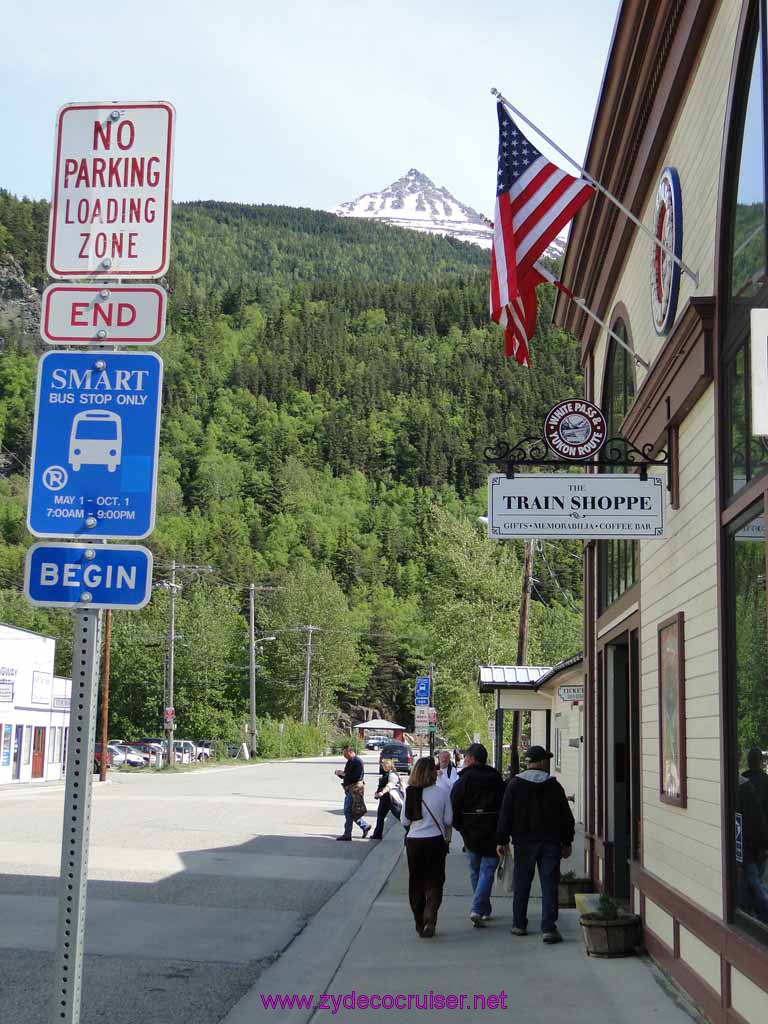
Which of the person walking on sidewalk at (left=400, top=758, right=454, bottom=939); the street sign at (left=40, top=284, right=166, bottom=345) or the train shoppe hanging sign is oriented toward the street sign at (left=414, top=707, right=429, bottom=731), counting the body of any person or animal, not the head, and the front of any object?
the person walking on sidewalk

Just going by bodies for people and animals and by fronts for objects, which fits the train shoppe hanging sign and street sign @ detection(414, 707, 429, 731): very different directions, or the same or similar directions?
same or similar directions

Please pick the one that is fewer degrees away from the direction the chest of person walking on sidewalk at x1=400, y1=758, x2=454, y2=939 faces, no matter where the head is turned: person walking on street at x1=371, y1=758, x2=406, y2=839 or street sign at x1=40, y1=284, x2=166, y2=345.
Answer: the person walking on street

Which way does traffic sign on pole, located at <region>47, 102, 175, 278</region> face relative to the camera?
toward the camera

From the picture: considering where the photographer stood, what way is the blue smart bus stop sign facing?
facing the viewer

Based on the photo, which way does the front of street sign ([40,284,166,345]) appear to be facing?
toward the camera

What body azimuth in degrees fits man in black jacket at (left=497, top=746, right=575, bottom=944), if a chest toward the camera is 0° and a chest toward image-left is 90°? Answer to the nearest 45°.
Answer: approximately 180°

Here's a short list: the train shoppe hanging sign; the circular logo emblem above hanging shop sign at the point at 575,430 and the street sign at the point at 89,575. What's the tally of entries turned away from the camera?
0

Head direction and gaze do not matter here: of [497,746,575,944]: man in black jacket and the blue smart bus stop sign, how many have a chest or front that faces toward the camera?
1

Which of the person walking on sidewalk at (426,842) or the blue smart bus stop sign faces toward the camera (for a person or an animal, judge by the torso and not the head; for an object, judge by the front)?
the blue smart bus stop sign

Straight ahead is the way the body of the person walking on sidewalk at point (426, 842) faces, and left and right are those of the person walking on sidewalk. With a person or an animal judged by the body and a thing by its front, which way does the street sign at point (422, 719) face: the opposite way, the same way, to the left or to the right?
the opposite way

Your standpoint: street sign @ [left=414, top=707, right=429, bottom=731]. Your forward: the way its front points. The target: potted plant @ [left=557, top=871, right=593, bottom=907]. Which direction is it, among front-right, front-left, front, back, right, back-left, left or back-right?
front

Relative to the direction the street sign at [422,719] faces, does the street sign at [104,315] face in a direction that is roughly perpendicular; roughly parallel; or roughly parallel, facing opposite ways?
roughly parallel

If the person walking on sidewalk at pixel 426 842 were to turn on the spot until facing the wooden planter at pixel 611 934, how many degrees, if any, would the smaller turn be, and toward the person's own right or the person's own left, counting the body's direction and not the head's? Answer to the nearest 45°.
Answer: approximately 135° to the person's own right

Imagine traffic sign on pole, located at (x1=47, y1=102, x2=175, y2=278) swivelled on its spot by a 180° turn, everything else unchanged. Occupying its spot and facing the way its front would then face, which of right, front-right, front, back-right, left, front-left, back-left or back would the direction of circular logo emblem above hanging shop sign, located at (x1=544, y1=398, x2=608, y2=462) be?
front-right

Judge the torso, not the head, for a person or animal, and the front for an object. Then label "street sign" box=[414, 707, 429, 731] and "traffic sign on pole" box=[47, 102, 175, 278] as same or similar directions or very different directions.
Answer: same or similar directions

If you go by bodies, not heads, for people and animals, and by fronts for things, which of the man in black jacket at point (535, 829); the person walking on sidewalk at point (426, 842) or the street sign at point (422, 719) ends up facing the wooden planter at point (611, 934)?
the street sign
